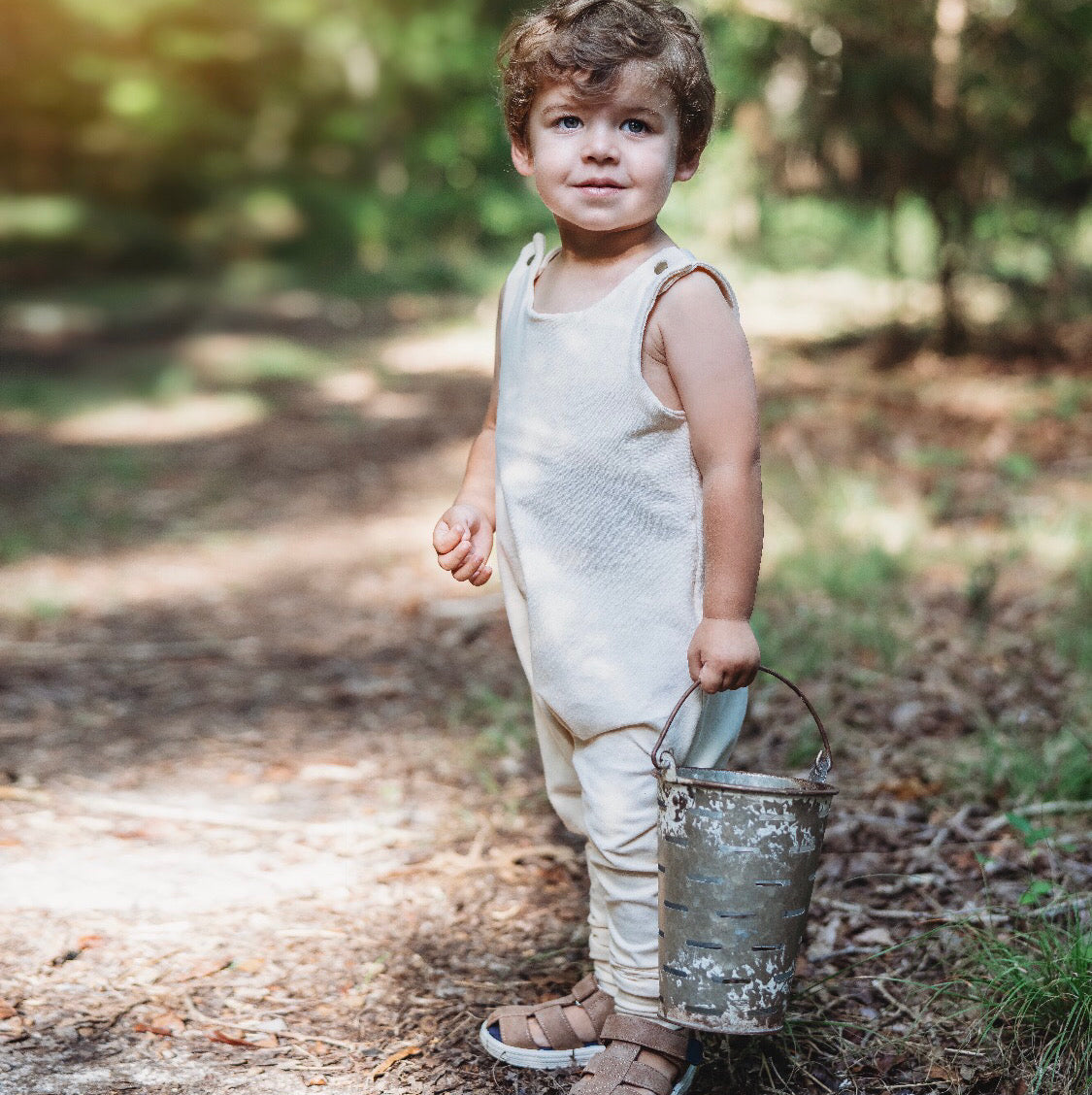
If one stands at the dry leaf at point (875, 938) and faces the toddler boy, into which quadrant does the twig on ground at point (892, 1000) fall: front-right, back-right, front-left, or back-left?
front-left

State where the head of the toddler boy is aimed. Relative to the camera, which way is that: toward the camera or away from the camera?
toward the camera

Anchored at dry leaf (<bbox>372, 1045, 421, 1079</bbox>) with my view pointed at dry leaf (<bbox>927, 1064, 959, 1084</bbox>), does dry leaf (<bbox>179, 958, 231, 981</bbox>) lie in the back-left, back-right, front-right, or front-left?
back-left

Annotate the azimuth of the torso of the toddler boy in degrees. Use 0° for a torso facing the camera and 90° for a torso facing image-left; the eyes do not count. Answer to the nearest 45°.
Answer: approximately 45°

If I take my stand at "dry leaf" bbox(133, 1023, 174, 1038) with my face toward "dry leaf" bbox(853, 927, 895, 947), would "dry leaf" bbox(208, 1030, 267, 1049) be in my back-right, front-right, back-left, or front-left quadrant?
front-right
